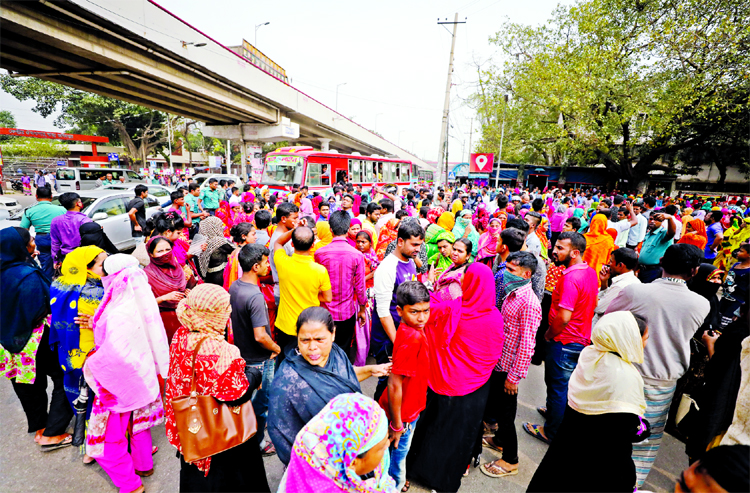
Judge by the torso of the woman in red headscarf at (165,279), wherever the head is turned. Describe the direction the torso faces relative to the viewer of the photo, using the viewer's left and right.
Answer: facing the viewer and to the right of the viewer

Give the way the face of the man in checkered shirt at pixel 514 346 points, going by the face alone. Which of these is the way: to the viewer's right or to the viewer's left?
to the viewer's left

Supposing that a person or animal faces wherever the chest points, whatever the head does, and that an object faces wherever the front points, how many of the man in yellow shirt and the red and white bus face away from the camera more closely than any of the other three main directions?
1

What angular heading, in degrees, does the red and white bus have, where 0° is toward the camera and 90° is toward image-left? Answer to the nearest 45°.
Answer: approximately 45°

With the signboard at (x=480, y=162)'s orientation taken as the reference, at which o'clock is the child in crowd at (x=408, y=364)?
The child in crowd is roughly at 12 o'clock from the signboard.
